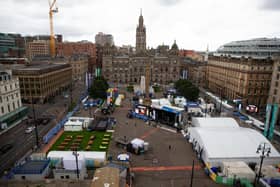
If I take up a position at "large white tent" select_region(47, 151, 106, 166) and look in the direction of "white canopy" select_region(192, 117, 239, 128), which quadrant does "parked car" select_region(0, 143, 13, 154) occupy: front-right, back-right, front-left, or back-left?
back-left
